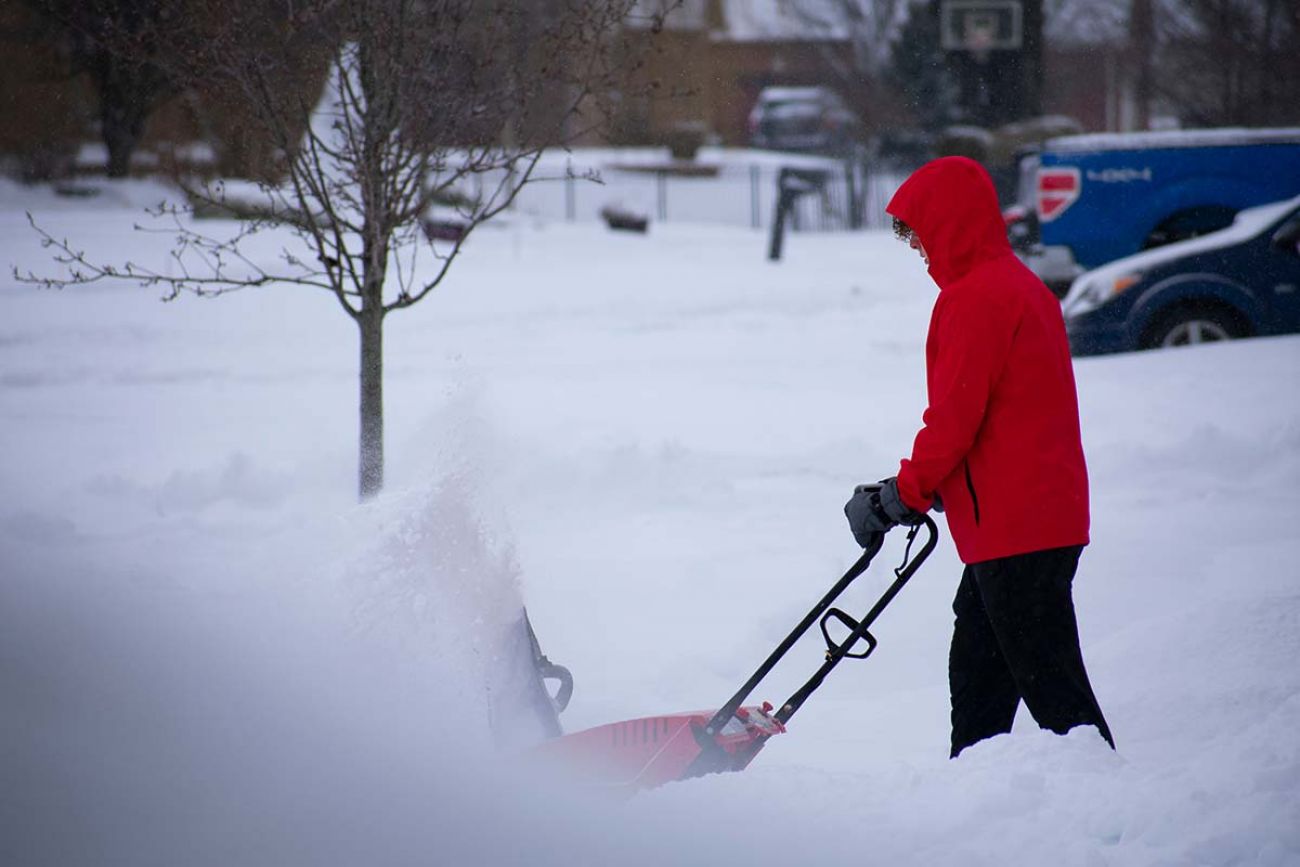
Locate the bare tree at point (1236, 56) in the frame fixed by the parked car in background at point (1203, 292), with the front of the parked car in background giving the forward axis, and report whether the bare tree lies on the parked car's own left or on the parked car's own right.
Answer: on the parked car's own right

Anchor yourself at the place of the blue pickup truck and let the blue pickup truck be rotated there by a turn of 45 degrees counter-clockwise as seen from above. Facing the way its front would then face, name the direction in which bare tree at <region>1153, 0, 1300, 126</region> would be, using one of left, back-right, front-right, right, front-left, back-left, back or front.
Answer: front-left

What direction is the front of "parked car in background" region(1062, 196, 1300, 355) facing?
to the viewer's left

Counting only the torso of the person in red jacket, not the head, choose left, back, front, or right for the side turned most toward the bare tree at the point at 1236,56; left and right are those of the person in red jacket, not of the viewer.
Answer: right

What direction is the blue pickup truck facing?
to the viewer's right

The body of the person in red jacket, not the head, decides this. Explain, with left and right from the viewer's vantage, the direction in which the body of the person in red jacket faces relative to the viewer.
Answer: facing to the left of the viewer

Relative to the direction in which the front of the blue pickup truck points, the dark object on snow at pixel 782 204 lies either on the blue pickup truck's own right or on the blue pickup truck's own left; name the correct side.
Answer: on the blue pickup truck's own left

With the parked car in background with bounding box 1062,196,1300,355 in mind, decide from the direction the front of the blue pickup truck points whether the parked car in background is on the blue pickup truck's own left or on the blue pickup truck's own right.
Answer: on the blue pickup truck's own right

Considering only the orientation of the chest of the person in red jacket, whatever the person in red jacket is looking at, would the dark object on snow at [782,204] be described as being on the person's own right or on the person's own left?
on the person's own right

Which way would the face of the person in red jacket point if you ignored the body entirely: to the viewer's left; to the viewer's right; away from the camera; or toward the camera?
to the viewer's left
